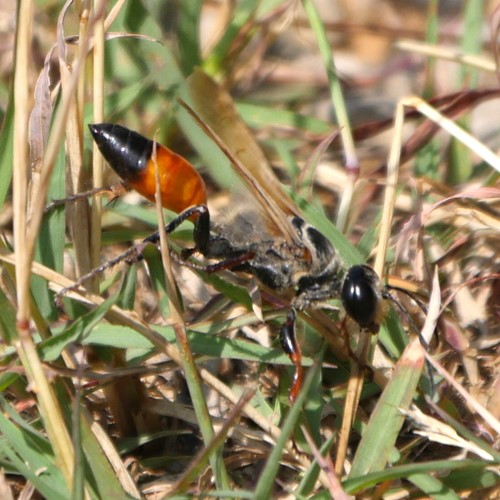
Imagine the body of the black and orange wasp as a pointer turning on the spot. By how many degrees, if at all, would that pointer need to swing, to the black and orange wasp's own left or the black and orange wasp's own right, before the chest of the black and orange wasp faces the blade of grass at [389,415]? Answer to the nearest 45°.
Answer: approximately 90° to the black and orange wasp's own right

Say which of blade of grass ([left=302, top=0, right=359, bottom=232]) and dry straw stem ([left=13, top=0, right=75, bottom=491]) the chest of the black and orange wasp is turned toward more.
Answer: the blade of grass

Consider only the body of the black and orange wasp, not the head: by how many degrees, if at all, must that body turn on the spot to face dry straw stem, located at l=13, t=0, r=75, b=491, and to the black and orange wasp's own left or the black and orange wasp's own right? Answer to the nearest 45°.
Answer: approximately 135° to the black and orange wasp's own right

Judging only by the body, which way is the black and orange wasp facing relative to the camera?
to the viewer's right

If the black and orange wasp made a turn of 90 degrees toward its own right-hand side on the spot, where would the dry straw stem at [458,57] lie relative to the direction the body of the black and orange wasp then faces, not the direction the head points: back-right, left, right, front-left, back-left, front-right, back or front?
back-left

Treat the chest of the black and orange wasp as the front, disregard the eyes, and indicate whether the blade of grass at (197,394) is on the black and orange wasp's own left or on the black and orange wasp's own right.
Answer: on the black and orange wasp's own right
